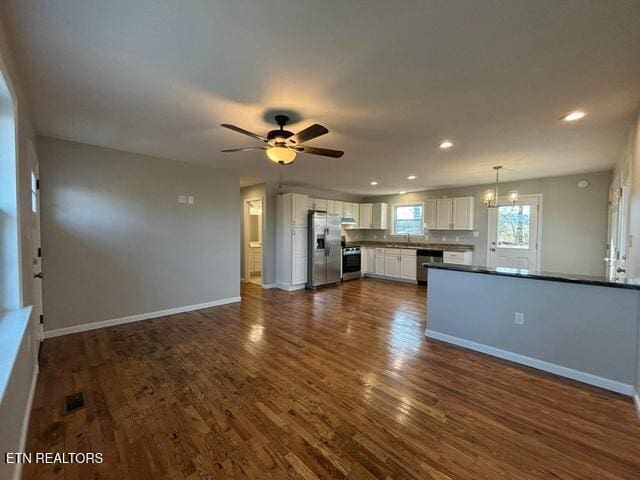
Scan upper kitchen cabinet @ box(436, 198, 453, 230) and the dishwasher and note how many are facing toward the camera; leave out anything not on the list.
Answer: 2

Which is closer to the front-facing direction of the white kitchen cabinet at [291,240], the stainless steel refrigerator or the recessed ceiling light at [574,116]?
the recessed ceiling light

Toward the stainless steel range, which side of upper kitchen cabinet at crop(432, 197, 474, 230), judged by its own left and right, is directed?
right

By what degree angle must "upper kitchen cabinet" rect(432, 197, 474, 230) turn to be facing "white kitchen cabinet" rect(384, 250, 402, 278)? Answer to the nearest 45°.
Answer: approximately 90° to its right

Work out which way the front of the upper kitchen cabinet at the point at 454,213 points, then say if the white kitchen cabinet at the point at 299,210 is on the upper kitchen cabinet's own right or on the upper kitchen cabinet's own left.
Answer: on the upper kitchen cabinet's own right

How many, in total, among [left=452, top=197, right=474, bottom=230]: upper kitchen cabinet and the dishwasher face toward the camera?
2
